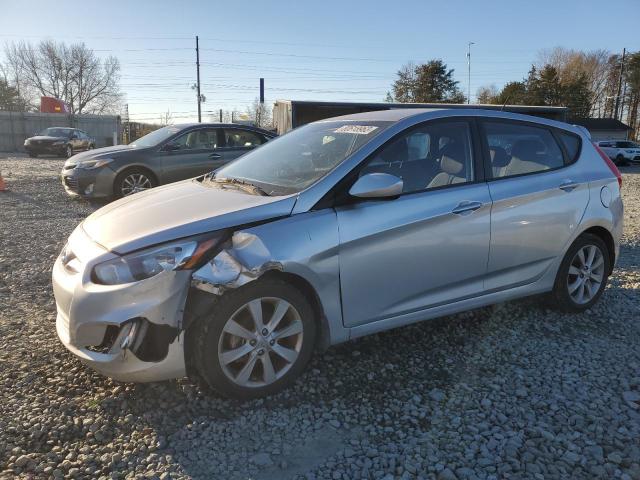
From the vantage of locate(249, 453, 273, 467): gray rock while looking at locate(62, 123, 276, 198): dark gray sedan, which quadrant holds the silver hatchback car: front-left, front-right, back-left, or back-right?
front-right

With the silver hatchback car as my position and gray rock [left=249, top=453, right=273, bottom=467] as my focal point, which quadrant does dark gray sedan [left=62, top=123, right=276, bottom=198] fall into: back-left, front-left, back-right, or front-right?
back-right

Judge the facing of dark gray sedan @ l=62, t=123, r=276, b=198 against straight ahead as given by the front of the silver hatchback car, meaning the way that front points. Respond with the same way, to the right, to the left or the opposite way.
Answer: the same way

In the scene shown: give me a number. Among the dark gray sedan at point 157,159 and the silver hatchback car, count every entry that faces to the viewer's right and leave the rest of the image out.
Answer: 0

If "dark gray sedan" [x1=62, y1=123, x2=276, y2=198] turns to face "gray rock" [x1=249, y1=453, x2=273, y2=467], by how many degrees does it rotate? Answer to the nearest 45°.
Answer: approximately 45° to its left

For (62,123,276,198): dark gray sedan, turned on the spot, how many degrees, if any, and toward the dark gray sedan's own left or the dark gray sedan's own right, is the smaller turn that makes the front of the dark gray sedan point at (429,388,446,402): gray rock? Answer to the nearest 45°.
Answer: approximately 45° to the dark gray sedan's own left

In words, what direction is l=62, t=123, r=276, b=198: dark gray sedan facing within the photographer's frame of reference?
facing the viewer and to the left of the viewer

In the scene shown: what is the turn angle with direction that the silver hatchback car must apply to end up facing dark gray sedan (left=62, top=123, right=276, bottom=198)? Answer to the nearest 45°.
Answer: approximately 90° to its right

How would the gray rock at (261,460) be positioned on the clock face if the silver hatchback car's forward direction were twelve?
The gray rock is roughly at 11 o'clock from the silver hatchback car.
